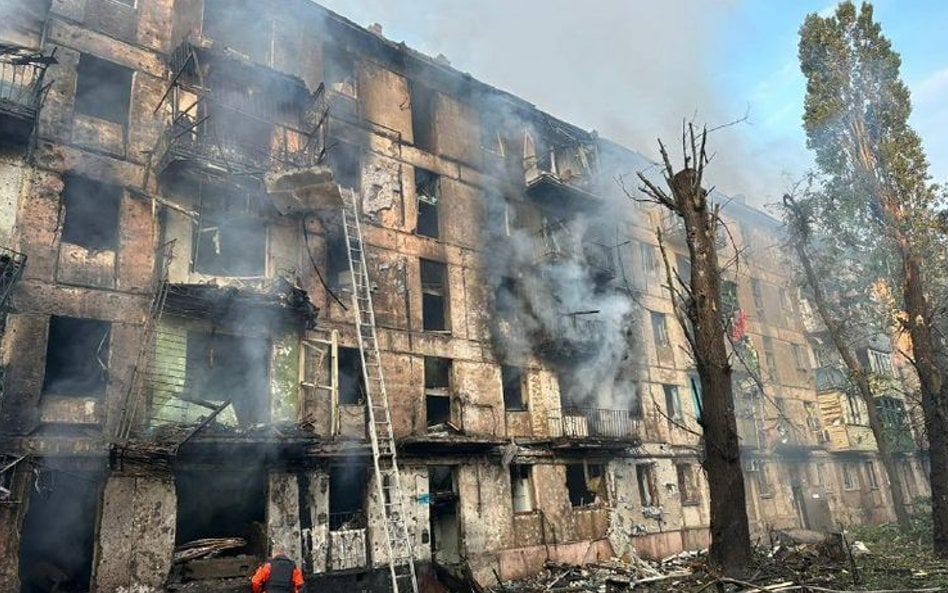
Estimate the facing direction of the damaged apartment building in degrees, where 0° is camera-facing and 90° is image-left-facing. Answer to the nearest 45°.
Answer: approximately 315°

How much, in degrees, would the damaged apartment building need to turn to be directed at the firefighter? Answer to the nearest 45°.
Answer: approximately 45° to its right

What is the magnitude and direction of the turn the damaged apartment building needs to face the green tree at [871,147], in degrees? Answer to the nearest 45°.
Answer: approximately 45° to its left

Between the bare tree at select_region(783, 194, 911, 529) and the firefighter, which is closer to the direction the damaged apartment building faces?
the firefighter

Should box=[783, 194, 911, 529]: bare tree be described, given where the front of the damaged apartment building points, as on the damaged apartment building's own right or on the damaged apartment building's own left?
on the damaged apartment building's own left
